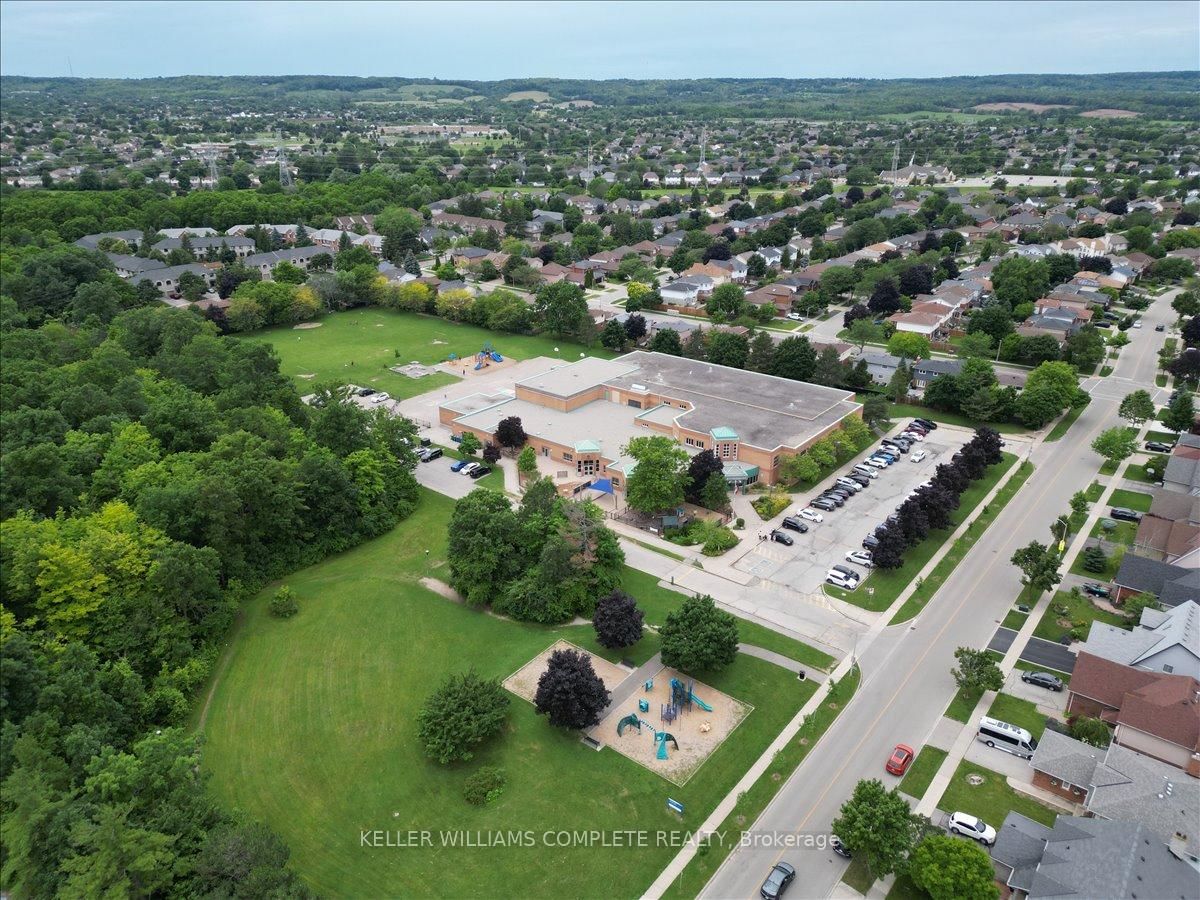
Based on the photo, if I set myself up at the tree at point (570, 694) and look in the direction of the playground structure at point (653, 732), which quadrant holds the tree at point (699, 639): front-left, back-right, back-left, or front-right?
front-left

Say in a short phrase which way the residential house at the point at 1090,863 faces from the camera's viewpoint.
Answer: facing to the left of the viewer

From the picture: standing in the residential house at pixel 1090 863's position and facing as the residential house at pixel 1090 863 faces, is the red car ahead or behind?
ahead

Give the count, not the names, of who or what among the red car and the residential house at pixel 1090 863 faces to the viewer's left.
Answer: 1

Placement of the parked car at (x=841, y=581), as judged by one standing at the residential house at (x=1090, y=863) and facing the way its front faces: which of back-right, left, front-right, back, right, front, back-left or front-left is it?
front-right

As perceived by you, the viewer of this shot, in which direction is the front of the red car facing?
facing away from the viewer and to the right of the viewer

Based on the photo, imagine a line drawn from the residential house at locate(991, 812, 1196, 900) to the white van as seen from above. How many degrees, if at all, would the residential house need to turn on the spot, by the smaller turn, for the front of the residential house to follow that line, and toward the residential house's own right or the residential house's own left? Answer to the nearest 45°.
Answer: approximately 45° to the residential house's own right

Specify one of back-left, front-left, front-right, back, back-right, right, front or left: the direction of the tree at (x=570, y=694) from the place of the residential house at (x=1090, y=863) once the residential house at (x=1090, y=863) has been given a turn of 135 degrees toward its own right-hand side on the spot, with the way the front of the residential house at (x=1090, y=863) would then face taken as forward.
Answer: back-left

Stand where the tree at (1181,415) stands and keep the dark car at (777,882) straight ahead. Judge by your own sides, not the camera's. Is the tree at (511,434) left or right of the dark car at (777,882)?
right

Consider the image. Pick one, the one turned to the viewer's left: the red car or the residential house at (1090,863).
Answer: the residential house

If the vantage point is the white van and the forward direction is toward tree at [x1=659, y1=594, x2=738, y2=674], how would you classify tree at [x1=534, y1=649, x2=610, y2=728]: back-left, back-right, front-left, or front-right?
front-left

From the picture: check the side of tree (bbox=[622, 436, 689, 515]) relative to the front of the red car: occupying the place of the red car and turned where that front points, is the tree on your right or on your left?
on your left

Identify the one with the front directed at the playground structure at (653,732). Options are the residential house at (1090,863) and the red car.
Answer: the residential house
